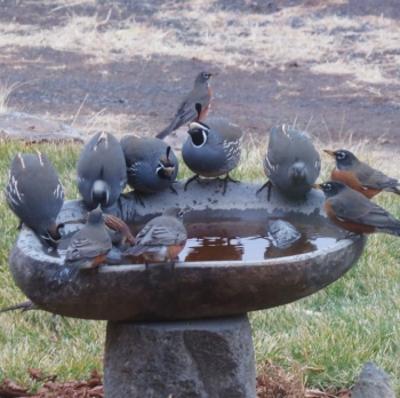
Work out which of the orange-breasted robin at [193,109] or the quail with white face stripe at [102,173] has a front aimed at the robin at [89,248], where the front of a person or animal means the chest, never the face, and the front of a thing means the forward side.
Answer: the quail with white face stripe

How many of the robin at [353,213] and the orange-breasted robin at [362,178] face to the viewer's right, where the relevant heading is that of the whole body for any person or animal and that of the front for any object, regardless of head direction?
0

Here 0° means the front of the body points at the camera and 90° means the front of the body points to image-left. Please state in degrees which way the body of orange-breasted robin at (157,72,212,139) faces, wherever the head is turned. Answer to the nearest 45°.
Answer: approximately 270°

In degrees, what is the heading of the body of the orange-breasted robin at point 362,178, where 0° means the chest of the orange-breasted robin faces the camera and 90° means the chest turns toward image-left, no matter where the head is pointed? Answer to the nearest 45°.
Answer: approximately 90°

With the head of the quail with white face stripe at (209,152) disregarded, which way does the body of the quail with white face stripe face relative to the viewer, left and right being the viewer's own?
facing the viewer and to the left of the viewer

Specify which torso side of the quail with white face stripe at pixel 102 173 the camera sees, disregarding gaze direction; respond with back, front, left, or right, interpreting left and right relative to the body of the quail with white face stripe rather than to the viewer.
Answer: front

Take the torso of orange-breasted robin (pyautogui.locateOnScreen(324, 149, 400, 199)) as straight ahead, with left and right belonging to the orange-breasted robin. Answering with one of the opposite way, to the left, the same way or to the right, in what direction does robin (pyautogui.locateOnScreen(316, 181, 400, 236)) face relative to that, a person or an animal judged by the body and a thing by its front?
the same way

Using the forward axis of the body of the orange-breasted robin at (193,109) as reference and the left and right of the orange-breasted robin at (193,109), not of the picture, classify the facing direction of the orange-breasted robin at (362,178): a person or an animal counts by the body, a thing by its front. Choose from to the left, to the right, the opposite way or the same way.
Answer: the opposite way

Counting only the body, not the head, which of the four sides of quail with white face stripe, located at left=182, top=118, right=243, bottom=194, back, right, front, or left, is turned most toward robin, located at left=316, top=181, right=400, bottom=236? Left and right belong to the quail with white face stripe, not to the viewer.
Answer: left

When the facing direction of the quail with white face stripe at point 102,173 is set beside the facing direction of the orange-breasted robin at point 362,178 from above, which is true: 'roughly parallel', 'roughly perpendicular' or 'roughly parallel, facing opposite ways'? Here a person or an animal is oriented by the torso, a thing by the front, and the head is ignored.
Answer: roughly perpendicular

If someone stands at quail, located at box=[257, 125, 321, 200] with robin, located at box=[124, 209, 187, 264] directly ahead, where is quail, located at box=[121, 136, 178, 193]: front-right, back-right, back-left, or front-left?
front-right

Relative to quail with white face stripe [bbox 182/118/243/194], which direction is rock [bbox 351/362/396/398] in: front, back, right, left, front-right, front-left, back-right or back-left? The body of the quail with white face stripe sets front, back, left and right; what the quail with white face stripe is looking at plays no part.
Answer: left

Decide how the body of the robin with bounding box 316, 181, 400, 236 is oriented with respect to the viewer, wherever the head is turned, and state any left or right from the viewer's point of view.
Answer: facing to the left of the viewer

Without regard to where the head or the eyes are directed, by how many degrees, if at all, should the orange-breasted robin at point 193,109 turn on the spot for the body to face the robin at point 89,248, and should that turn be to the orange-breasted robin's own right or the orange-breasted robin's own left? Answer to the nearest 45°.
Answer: approximately 90° to the orange-breasted robin's own right
